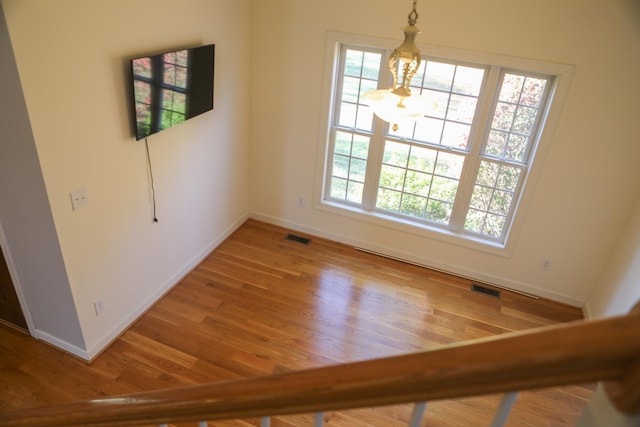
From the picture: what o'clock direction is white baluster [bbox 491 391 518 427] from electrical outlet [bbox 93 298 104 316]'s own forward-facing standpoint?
The white baluster is roughly at 1 o'clock from the electrical outlet.

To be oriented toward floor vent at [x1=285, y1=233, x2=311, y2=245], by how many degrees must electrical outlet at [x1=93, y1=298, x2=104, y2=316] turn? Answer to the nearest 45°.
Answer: approximately 45° to its left

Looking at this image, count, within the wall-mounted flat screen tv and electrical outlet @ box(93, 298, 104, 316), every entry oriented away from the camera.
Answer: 0

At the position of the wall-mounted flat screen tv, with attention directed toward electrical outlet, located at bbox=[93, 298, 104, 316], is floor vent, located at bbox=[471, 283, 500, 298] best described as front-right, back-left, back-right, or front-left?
back-left

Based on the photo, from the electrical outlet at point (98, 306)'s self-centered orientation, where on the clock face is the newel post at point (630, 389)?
The newel post is roughly at 1 o'clock from the electrical outlet.

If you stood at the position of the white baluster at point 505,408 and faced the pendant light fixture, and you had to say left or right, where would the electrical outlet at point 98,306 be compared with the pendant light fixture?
left

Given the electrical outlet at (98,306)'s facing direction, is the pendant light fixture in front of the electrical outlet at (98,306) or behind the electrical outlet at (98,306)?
in front

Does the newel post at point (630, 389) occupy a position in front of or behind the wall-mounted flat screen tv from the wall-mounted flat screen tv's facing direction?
in front

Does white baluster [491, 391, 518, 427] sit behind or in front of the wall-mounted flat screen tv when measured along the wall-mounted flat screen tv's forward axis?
in front

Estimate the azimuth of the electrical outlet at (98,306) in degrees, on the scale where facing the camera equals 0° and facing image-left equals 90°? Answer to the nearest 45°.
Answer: approximately 315°
